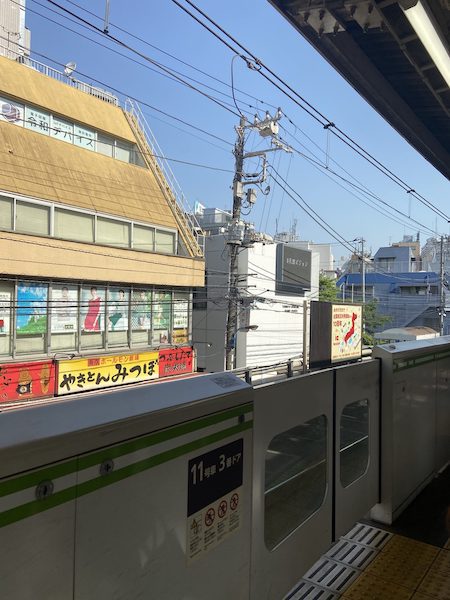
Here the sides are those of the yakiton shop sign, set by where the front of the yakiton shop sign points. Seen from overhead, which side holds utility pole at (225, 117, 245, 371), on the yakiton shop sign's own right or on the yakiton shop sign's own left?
on the yakiton shop sign's own left

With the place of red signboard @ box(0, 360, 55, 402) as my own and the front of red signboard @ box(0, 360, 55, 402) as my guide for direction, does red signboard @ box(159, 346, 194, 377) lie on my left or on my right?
on my left

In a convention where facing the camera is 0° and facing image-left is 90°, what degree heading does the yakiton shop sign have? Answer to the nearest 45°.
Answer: approximately 315°

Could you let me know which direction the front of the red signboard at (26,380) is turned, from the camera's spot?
facing the viewer and to the right of the viewer

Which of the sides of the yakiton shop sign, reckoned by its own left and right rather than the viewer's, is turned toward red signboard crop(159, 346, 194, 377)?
left

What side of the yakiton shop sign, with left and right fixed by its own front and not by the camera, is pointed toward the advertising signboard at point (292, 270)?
left

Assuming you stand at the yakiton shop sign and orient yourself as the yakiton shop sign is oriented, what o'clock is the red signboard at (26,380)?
The red signboard is roughly at 3 o'clock from the yakiton shop sign.

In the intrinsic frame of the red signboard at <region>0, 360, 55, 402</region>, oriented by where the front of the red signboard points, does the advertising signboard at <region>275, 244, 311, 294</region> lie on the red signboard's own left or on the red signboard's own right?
on the red signboard's own left

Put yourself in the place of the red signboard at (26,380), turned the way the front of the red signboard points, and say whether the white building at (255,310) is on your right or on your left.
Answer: on your left

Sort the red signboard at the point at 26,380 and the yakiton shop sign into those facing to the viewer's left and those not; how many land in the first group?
0

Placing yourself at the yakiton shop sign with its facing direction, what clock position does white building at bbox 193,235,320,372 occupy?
The white building is roughly at 9 o'clock from the yakiton shop sign.
